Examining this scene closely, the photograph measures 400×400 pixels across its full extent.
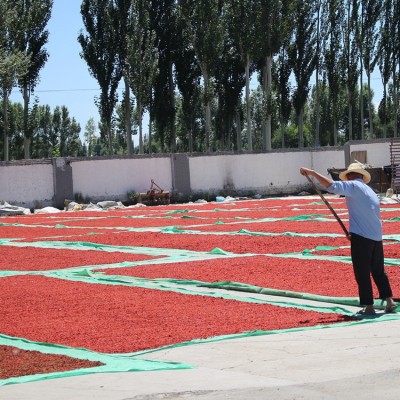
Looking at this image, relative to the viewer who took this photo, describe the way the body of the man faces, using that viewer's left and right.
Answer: facing away from the viewer and to the left of the viewer

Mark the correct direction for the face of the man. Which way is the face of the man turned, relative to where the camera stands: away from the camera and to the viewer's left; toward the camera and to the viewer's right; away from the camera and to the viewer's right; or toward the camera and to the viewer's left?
away from the camera and to the viewer's left

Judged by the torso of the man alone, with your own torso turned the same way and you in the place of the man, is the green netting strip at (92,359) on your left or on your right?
on your left
